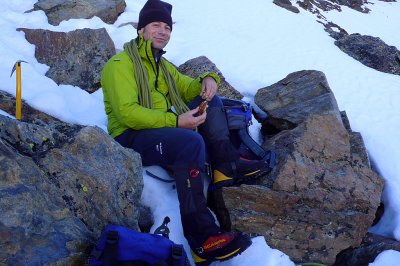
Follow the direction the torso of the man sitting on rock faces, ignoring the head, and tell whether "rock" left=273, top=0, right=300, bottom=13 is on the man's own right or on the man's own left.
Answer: on the man's own left

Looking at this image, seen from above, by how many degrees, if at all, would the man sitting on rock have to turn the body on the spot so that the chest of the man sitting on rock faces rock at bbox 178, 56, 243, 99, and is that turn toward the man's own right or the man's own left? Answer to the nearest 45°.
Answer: approximately 135° to the man's own left

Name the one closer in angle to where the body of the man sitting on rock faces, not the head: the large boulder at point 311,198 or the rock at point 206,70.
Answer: the large boulder

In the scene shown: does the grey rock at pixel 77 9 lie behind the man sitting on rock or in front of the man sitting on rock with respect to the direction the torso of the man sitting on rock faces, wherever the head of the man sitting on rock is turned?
behind

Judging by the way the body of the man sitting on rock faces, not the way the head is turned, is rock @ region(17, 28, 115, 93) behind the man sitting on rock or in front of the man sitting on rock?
behind

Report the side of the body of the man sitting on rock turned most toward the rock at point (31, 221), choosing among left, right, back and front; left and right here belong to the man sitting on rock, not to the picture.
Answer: right

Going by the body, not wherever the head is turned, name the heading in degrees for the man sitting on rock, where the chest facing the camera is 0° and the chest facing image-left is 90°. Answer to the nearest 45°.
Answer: approximately 315°
